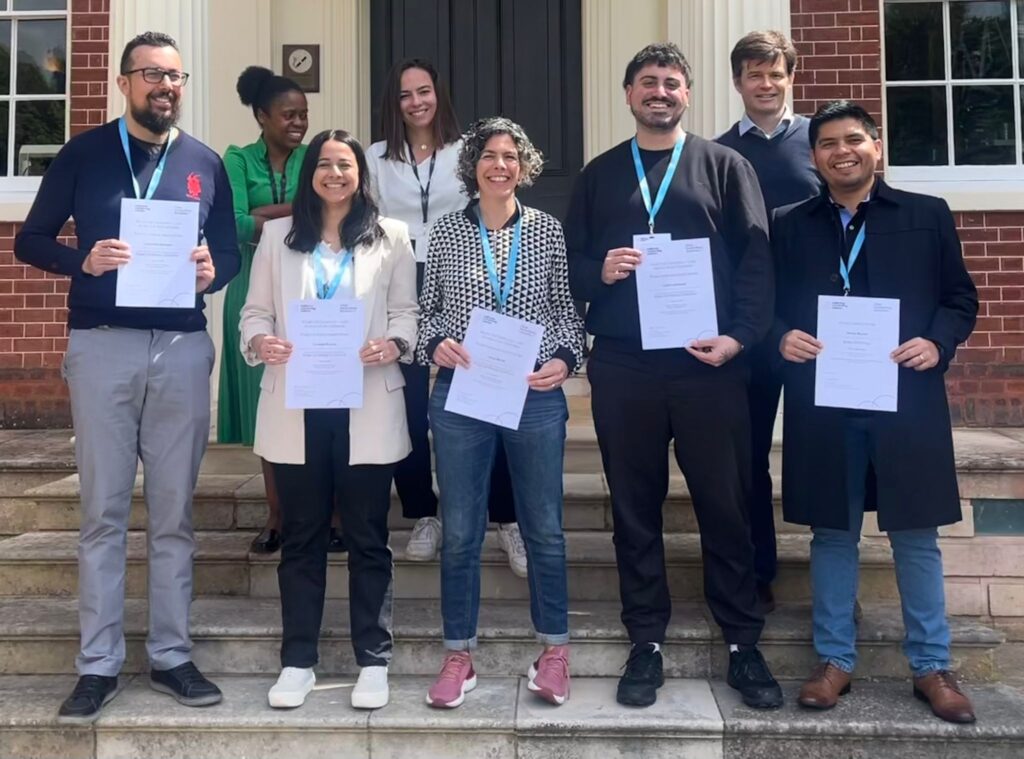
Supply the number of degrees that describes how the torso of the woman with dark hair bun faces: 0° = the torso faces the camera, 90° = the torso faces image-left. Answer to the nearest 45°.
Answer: approximately 315°

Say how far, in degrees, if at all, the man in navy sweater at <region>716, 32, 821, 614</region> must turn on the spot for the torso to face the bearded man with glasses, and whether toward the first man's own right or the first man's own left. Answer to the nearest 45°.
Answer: approximately 45° to the first man's own right

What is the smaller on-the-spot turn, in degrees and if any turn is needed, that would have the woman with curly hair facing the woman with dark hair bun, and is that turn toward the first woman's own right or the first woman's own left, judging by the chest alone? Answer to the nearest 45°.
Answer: approximately 135° to the first woman's own right

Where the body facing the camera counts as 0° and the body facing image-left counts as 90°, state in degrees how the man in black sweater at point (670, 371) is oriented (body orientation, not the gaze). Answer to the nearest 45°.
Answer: approximately 0°

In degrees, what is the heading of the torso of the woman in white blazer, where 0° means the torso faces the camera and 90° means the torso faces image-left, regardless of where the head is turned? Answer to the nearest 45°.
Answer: approximately 0°

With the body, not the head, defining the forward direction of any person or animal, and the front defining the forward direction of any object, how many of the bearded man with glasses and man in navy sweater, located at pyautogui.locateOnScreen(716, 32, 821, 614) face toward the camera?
2
